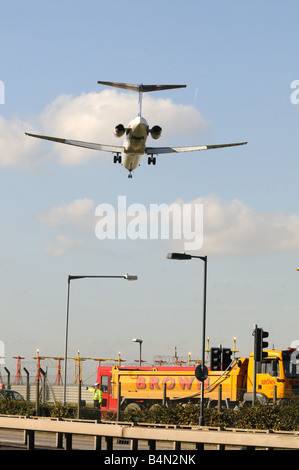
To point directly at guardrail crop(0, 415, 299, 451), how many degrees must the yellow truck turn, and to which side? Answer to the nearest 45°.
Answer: approximately 90° to its right

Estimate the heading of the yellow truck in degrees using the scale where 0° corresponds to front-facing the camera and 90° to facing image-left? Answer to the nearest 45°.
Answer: approximately 270°
